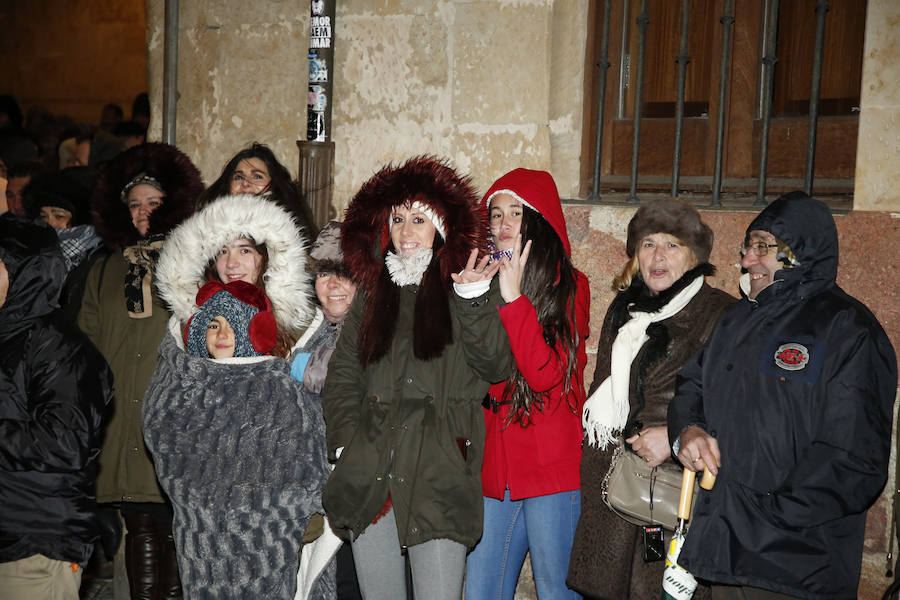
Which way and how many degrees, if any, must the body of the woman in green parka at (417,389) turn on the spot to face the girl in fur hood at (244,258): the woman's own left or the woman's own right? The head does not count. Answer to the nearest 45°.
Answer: approximately 135° to the woman's own right

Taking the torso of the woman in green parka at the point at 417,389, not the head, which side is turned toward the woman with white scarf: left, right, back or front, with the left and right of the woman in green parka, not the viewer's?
left

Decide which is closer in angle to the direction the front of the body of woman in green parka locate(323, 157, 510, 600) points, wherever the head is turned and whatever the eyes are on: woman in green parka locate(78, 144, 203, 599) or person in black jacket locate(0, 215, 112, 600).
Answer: the person in black jacket

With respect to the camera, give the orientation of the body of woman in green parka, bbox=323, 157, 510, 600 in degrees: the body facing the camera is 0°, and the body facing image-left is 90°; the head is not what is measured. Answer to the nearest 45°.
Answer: approximately 0°

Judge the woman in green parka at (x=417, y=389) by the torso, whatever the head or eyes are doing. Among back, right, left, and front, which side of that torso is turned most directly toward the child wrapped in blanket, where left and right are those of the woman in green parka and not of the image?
right

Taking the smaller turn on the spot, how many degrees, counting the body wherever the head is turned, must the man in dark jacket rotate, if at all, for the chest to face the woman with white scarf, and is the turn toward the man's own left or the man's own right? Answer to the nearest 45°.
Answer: approximately 90° to the man's own right

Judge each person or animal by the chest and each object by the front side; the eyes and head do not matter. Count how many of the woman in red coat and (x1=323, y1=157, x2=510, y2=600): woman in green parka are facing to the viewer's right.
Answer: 0

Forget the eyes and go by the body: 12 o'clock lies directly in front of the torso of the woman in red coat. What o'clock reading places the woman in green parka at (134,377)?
The woman in green parka is roughly at 2 o'clock from the woman in red coat.

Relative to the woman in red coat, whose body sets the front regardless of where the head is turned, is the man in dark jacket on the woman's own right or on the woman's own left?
on the woman's own left

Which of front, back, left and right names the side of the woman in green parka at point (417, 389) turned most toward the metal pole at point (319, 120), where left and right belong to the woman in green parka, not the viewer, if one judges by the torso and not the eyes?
back

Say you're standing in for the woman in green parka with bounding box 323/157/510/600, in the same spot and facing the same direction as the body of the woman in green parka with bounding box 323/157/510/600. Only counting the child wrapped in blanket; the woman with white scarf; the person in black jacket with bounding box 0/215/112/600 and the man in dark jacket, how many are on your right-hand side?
2
